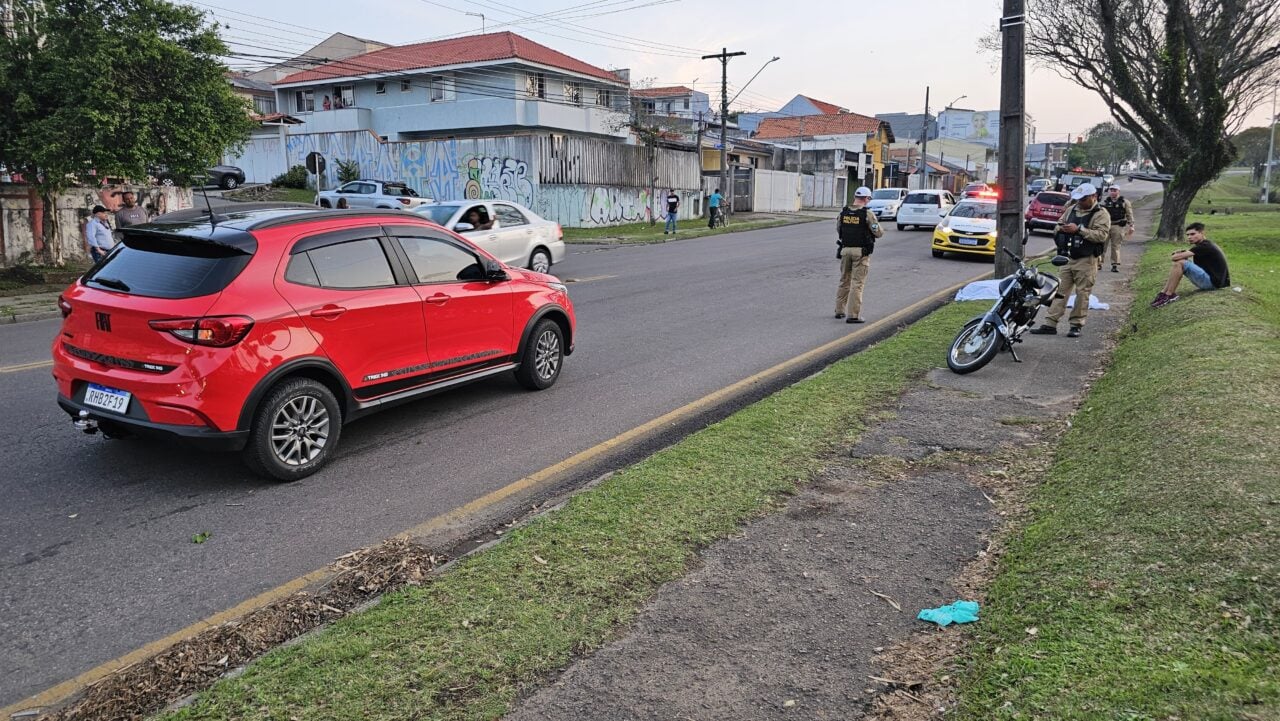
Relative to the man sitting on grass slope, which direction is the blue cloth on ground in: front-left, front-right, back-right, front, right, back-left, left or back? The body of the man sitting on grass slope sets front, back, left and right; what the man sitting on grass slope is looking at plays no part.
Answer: left

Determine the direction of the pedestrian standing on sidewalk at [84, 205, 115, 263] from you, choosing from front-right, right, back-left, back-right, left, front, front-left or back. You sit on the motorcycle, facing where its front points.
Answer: front-right

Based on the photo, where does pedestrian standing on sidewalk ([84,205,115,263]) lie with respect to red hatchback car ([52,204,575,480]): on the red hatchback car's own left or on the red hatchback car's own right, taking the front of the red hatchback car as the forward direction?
on the red hatchback car's own left

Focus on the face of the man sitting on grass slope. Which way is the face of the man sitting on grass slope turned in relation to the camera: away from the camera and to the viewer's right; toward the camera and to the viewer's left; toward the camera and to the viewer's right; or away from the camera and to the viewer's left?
toward the camera and to the viewer's left

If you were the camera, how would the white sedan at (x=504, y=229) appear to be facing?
facing the viewer and to the left of the viewer

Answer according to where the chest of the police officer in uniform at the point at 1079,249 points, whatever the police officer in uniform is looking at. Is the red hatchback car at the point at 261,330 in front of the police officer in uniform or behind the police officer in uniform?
in front

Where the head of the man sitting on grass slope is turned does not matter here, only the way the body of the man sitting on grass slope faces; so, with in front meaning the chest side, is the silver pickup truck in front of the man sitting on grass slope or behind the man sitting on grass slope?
in front

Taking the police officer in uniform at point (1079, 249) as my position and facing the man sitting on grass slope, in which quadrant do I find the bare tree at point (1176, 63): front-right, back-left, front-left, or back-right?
front-left

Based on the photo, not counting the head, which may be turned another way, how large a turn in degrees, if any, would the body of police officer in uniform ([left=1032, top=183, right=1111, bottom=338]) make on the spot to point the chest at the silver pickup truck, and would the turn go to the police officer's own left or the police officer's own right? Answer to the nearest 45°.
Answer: approximately 90° to the police officer's own right

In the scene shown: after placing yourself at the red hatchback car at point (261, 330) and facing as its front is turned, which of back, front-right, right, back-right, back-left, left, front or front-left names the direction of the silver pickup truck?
front-left

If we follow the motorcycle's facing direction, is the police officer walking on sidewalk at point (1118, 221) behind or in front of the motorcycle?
behind

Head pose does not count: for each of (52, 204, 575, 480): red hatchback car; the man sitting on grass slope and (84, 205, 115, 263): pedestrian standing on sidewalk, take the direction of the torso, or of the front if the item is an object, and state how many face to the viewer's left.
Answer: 1

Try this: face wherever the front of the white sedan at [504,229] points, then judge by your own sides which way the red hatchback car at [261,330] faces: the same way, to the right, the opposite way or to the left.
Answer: the opposite way

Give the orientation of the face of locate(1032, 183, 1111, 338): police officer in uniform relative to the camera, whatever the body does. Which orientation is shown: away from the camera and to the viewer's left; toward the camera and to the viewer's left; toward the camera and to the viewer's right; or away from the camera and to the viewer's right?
toward the camera and to the viewer's left
